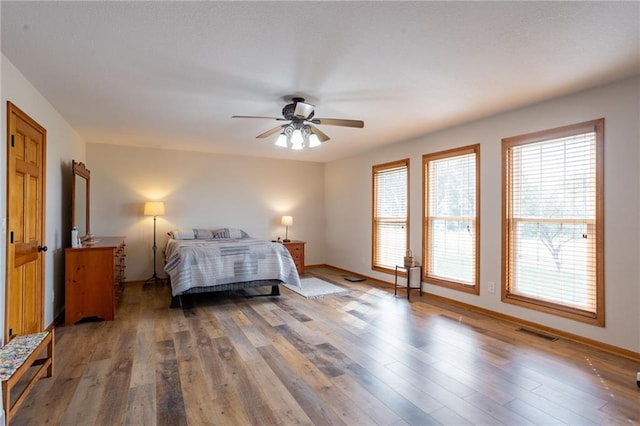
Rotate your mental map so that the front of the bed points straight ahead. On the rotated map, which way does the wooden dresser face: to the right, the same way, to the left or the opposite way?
to the left

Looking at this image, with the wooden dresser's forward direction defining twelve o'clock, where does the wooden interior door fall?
The wooden interior door is roughly at 4 o'clock from the wooden dresser.

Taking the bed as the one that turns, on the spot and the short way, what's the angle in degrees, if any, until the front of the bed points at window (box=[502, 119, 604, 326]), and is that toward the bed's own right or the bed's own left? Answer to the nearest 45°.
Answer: approximately 45° to the bed's own left

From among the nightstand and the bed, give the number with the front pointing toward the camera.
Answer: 2

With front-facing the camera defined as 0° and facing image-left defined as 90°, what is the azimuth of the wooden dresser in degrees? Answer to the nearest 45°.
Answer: approximately 270°

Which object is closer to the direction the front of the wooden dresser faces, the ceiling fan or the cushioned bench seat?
the ceiling fan

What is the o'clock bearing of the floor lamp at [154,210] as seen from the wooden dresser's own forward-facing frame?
The floor lamp is roughly at 10 o'clock from the wooden dresser.

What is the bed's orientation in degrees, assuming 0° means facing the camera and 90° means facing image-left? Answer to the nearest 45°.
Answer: approximately 0°

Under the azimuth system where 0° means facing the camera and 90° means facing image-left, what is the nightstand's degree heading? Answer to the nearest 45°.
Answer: approximately 0°
